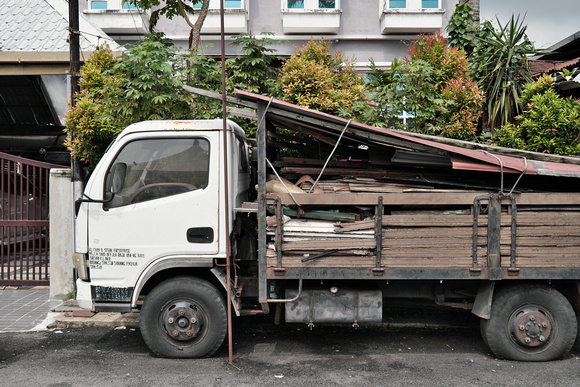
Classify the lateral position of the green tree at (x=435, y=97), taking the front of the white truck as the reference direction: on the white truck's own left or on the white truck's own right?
on the white truck's own right

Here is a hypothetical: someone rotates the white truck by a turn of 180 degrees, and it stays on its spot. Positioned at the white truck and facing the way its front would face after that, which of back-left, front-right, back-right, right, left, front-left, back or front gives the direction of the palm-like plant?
front-left

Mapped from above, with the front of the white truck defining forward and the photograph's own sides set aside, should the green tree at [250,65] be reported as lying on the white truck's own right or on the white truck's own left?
on the white truck's own right

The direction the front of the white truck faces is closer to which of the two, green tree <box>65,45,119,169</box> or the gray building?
the green tree

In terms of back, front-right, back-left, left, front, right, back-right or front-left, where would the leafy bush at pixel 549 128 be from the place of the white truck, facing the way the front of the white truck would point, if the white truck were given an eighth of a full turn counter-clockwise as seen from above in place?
back

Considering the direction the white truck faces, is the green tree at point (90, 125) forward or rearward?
forward

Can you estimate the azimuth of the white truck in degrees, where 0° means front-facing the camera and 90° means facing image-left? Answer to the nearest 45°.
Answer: approximately 90°

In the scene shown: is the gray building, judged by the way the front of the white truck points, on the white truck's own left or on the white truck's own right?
on the white truck's own right
